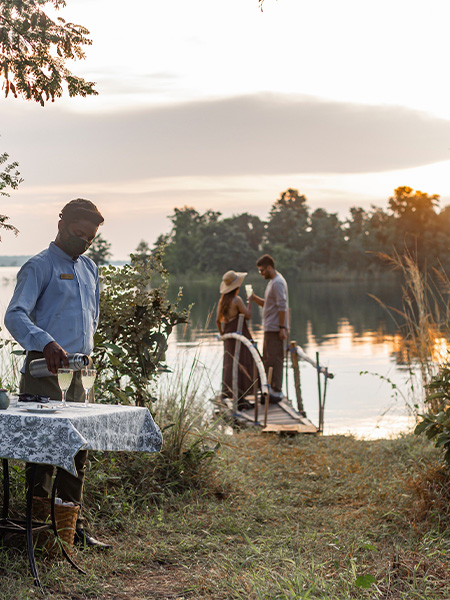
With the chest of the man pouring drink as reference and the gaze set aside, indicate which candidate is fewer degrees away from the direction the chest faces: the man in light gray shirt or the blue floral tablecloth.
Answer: the blue floral tablecloth

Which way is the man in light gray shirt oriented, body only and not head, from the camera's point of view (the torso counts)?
to the viewer's left

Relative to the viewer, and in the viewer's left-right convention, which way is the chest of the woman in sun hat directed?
facing away from the viewer and to the right of the viewer

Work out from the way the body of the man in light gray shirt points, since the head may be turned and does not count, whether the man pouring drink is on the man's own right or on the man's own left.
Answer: on the man's own left

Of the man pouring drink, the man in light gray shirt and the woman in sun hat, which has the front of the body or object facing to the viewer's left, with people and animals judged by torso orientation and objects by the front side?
the man in light gray shirt

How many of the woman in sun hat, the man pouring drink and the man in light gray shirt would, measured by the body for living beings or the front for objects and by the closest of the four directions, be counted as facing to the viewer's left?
1

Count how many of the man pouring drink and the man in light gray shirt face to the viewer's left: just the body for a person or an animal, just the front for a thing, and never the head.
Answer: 1

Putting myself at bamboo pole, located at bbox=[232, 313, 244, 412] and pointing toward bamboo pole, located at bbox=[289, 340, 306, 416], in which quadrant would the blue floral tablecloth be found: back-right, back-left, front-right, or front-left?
back-right

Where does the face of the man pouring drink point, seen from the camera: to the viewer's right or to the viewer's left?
to the viewer's right
